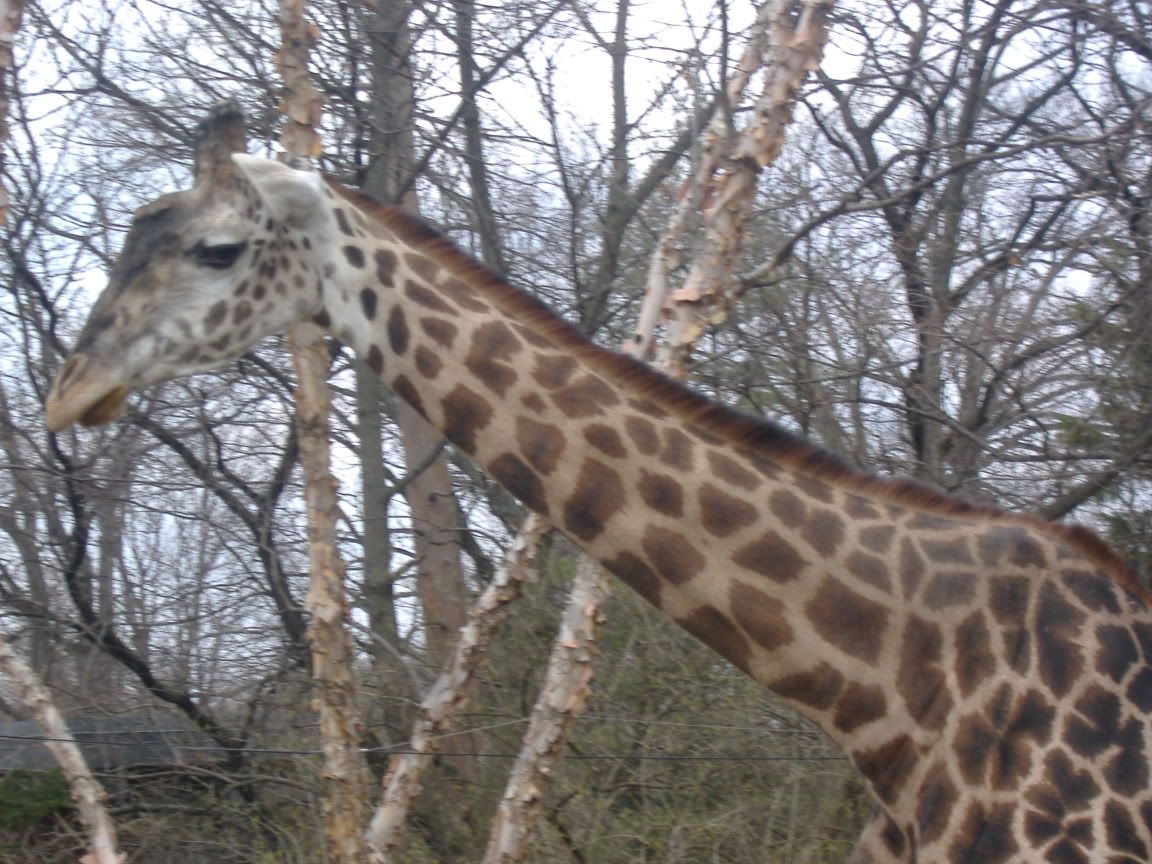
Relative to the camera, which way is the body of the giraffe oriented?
to the viewer's left

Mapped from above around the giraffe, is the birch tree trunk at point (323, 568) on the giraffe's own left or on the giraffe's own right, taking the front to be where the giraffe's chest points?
on the giraffe's own right

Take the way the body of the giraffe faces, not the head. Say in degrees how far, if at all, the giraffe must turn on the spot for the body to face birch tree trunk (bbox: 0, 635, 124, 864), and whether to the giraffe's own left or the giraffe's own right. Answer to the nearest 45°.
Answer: approximately 45° to the giraffe's own right

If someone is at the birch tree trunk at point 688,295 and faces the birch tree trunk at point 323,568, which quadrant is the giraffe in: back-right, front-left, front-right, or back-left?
back-left
